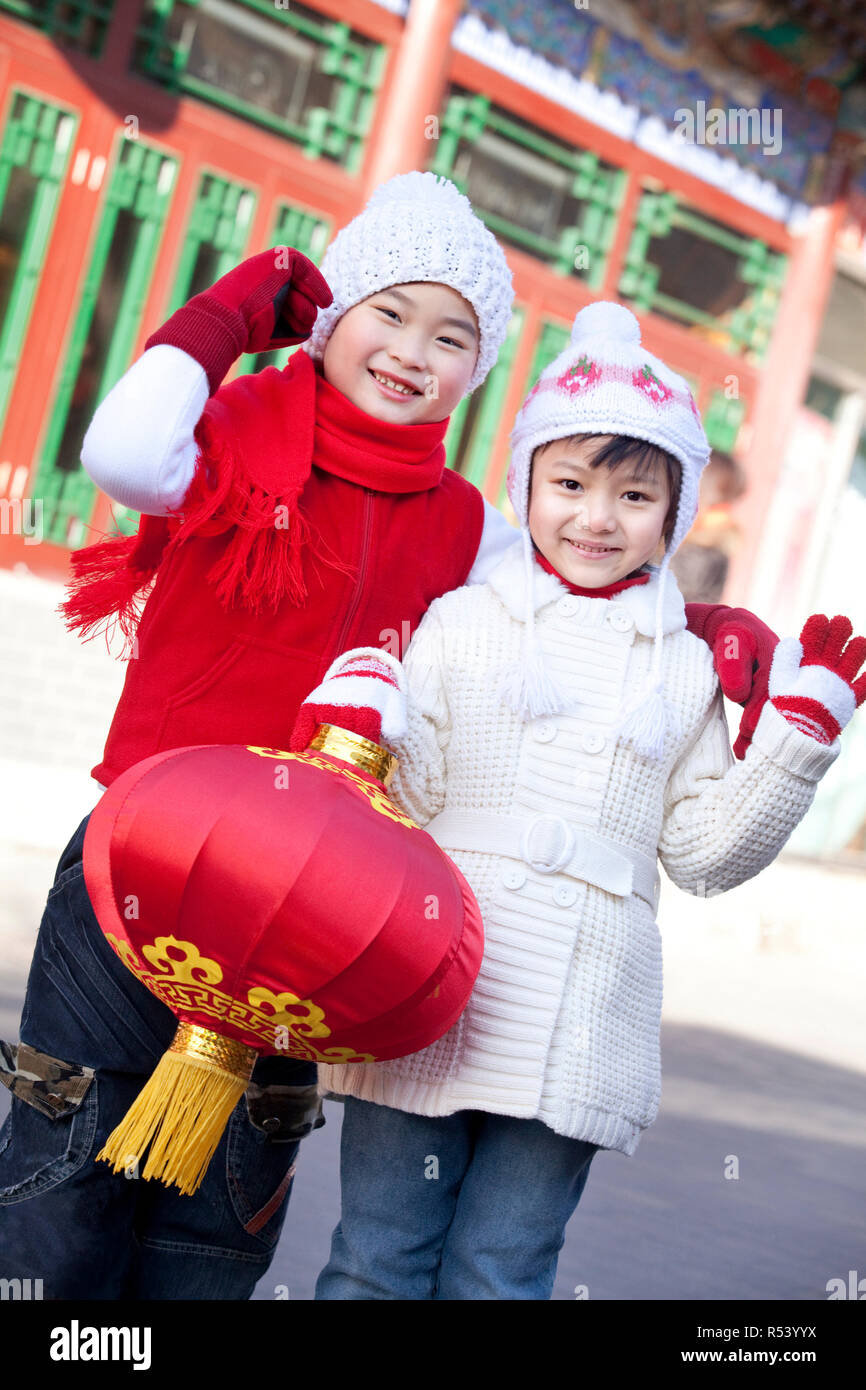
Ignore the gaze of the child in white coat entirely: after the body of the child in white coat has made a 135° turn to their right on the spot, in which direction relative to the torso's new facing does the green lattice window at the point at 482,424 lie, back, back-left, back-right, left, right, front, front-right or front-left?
front-right

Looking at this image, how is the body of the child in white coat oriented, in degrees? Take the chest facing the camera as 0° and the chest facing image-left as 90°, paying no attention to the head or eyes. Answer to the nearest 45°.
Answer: approximately 0°

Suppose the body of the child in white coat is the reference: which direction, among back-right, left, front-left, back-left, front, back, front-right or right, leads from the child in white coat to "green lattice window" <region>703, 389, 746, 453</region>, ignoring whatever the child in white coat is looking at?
back

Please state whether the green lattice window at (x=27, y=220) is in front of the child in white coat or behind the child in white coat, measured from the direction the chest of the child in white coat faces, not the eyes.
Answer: behind

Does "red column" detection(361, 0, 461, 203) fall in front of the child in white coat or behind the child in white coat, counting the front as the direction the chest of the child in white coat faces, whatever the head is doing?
behind
